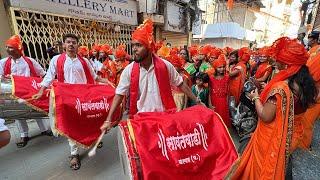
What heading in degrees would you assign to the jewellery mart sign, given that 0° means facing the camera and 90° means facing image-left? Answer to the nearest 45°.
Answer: approximately 315°

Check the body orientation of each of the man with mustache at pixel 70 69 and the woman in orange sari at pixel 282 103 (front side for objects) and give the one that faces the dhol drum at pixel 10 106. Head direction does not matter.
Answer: the woman in orange sari

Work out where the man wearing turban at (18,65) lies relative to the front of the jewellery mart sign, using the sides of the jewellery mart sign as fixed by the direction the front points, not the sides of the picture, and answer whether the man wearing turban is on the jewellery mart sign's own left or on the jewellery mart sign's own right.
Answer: on the jewellery mart sign's own right

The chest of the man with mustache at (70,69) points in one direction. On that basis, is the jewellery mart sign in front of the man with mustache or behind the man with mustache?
behind

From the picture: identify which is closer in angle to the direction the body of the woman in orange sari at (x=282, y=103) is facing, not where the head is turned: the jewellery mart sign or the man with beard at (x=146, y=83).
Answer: the man with beard

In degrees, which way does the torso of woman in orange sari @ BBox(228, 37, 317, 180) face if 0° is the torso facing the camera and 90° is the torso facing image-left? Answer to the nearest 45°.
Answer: approximately 90°

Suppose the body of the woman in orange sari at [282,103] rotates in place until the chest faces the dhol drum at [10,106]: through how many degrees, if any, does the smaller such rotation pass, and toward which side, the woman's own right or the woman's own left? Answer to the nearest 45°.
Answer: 0° — they already face it

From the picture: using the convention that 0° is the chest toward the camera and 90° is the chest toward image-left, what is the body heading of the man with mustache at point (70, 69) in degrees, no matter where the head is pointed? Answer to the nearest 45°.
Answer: approximately 0°

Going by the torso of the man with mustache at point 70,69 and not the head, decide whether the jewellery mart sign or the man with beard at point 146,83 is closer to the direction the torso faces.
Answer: the man with beard

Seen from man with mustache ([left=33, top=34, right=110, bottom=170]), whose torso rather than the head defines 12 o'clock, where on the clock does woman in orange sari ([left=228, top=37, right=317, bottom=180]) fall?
The woman in orange sari is roughly at 11 o'clock from the man with mustache.

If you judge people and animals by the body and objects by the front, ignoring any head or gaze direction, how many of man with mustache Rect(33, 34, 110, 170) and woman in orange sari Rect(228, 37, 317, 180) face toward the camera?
1
